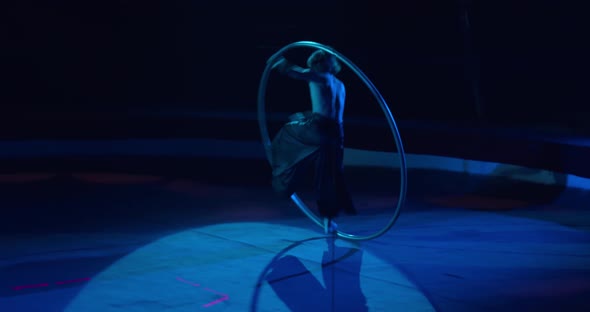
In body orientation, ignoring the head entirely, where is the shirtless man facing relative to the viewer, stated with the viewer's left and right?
facing away from the viewer and to the left of the viewer
